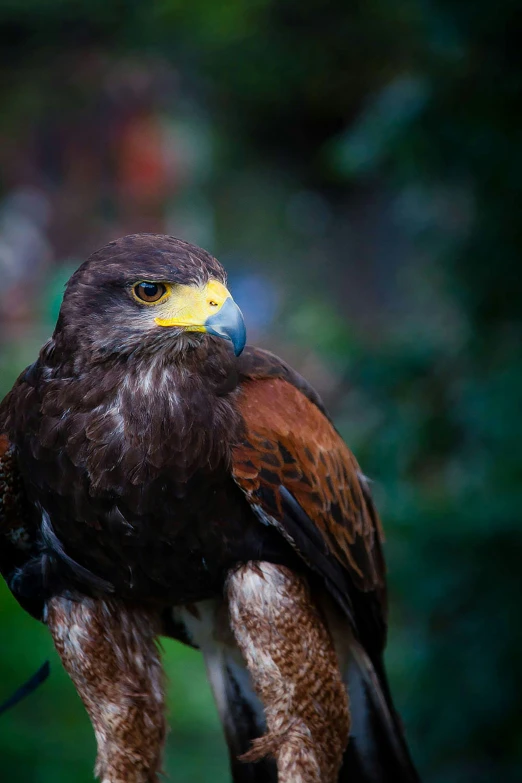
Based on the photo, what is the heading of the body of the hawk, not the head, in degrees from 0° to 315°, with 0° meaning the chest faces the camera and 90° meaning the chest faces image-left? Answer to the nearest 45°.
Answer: approximately 45°
